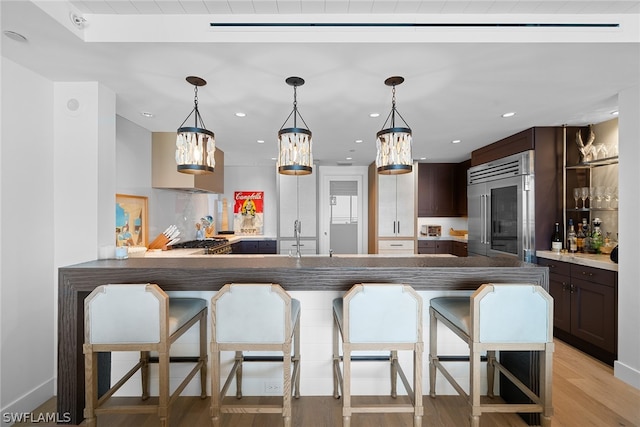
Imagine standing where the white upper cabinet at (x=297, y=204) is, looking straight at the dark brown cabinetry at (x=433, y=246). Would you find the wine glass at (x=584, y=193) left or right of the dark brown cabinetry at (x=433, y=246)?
right

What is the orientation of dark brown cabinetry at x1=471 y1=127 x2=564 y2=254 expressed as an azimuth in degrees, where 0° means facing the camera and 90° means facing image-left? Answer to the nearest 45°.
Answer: approximately 45°

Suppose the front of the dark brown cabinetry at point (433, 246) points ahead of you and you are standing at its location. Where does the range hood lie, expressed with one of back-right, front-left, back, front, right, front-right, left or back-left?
front-right

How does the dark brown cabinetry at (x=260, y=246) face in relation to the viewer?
toward the camera

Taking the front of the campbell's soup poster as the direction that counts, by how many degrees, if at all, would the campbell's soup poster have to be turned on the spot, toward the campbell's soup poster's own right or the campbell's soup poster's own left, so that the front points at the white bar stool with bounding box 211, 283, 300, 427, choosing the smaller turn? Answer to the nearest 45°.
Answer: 0° — it already faces it

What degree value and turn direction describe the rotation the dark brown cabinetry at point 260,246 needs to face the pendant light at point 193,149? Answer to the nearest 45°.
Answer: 0° — it already faces it

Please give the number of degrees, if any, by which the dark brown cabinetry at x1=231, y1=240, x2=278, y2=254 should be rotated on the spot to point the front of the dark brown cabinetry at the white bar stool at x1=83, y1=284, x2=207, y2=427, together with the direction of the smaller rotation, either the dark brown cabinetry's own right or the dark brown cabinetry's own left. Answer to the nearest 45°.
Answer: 0° — it already faces it

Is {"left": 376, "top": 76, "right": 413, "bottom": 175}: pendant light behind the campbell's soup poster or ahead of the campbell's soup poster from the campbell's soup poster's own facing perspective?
ahead

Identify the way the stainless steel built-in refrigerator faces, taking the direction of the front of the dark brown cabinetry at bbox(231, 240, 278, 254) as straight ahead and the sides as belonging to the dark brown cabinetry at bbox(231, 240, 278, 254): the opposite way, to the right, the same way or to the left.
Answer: to the right

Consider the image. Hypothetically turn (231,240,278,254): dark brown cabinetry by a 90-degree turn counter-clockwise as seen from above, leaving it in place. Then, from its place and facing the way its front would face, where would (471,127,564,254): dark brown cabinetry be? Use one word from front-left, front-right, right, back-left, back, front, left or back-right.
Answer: front-right

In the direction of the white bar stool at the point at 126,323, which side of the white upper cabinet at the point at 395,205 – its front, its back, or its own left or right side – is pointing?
front

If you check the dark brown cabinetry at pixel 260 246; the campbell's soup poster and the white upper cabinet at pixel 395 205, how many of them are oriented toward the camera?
3

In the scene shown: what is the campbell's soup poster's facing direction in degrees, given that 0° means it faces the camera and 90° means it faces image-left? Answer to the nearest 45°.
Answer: approximately 0°

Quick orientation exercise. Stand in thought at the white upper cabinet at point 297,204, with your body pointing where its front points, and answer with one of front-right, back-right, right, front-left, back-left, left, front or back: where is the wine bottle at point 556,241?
front-left

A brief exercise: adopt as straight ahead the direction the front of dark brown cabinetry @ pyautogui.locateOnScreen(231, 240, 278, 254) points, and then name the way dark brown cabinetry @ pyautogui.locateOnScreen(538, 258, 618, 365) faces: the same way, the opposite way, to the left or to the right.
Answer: to the right

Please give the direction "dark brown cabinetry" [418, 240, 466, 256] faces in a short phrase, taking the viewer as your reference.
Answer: facing the viewer
